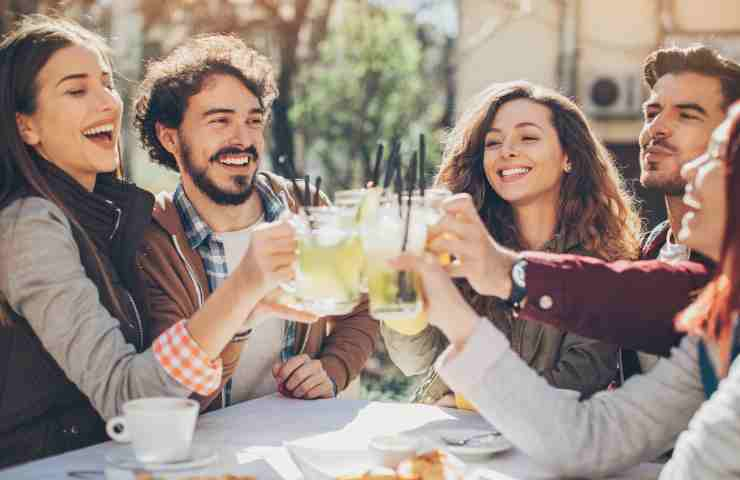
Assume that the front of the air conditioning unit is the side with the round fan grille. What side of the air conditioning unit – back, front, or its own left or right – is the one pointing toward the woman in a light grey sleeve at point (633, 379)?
front

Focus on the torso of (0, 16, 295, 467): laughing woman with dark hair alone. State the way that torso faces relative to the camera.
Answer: to the viewer's right

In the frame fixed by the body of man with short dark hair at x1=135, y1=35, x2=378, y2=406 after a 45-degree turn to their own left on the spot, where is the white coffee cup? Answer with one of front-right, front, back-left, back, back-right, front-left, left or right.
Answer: right

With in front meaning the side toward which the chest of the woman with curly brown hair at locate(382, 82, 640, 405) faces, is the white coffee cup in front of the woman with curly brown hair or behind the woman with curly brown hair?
in front

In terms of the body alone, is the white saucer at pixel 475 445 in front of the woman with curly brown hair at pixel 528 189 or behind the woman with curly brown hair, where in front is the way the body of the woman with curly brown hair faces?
in front

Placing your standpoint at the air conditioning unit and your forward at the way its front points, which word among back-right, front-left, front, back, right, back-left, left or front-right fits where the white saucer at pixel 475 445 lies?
front

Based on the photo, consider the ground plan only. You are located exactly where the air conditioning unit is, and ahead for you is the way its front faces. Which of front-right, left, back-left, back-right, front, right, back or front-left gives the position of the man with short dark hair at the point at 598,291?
front

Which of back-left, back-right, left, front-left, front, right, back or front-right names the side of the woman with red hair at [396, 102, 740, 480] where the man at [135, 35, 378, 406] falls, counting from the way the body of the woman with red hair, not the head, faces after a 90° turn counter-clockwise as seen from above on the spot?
back-right

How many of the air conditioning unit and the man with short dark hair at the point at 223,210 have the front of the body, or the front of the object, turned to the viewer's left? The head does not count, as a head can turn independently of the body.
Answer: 0

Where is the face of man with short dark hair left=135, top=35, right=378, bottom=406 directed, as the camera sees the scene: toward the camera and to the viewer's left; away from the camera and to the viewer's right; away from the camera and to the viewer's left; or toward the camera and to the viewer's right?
toward the camera and to the viewer's right

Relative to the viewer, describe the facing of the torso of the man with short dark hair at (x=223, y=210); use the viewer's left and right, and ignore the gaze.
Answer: facing the viewer and to the right of the viewer

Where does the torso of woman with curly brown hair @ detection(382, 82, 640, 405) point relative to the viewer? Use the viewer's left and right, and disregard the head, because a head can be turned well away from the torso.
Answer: facing the viewer and to the left of the viewer

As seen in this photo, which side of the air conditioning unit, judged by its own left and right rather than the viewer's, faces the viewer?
front
